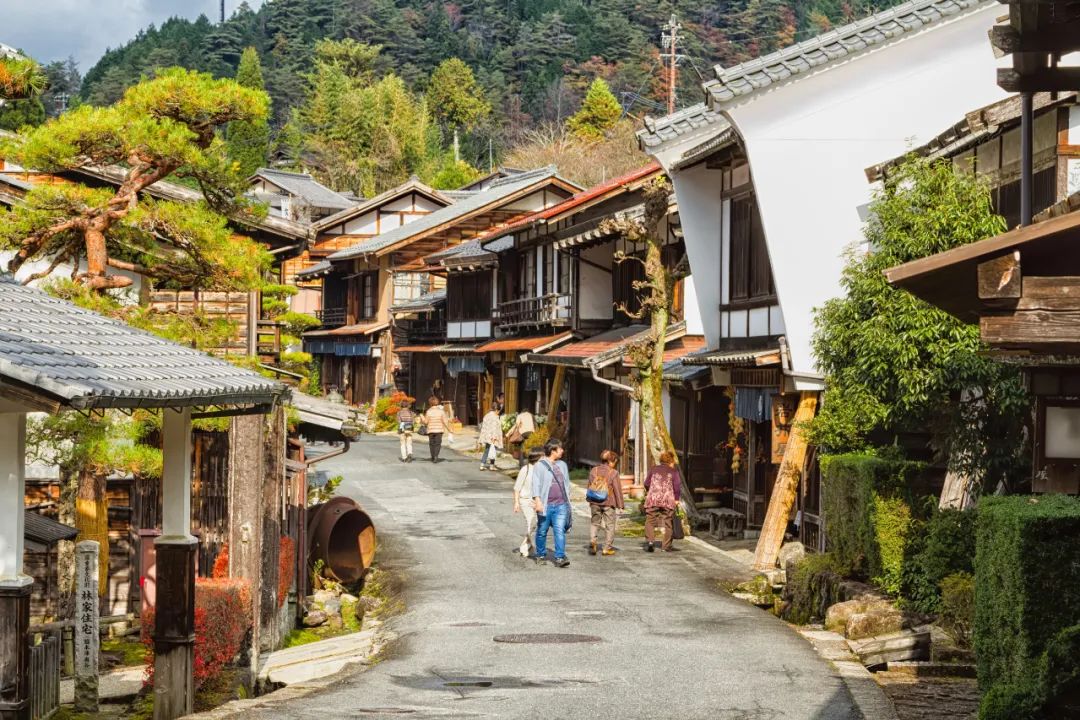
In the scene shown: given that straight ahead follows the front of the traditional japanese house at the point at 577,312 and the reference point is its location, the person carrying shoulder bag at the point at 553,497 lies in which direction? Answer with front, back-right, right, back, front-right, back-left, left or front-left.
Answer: front-left

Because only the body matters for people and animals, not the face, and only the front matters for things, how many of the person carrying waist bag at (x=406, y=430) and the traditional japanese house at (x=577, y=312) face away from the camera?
1

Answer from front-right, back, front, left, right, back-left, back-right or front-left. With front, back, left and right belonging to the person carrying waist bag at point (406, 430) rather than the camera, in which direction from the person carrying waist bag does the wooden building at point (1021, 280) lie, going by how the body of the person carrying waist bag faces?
back

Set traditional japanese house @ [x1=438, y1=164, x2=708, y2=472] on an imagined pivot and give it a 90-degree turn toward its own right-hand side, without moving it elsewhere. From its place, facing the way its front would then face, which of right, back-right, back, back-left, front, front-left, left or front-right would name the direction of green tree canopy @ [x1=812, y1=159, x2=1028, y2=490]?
back-left

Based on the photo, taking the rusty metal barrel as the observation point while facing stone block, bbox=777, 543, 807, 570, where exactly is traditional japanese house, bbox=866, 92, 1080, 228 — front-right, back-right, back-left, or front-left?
front-right

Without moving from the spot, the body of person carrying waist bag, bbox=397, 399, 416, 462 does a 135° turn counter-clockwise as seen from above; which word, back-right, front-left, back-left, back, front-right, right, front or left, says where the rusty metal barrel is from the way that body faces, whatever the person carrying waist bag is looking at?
front-left

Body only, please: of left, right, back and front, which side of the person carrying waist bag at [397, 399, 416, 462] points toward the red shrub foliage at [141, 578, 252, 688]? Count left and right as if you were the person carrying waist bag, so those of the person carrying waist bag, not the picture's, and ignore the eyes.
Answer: back

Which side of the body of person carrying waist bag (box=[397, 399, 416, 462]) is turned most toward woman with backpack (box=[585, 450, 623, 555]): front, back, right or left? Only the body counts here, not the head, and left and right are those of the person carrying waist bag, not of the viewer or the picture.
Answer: back

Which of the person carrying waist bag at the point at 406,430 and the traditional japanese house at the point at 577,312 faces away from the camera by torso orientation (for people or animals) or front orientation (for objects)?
the person carrying waist bag

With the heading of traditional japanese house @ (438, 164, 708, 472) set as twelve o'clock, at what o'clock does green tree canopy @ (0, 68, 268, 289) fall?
The green tree canopy is roughly at 11 o'clock from the traditional japanese house.

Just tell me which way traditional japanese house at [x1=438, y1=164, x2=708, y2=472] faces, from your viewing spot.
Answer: facing the viewer and to the left of the viewer

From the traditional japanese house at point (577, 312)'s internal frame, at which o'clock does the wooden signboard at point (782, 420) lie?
The wooden signboard is roughly at 10 o'clock from the traditional japanese house.
